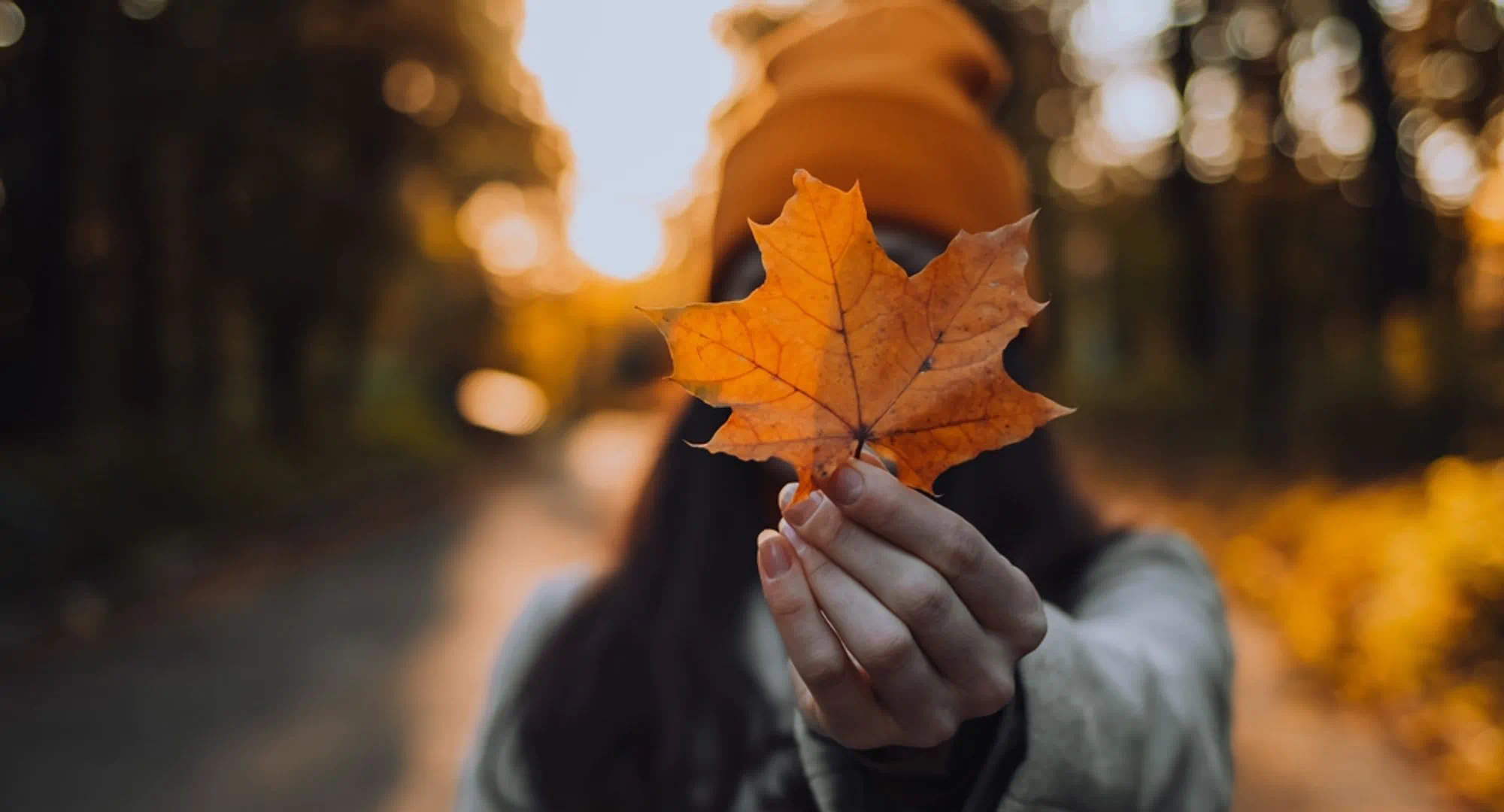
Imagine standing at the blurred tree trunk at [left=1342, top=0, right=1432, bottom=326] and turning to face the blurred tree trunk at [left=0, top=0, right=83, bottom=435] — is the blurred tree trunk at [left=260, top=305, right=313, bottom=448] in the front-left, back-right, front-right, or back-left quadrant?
front-right

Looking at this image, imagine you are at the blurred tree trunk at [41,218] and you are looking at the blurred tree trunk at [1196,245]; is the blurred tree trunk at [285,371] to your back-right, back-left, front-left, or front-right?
front-left

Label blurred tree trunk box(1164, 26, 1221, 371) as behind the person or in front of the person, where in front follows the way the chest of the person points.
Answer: behind

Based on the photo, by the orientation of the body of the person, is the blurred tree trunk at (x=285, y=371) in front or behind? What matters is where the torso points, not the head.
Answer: behind

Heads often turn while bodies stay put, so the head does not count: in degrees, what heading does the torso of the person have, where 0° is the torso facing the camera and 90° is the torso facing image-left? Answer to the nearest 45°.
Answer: approximately 0°

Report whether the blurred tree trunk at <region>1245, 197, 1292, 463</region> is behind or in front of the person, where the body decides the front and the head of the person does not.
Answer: behind

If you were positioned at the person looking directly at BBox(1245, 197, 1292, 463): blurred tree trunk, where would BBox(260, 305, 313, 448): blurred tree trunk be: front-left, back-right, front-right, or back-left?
front-left

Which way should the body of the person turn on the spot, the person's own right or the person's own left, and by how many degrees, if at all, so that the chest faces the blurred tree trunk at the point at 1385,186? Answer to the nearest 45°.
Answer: approximately 135° to the person's own left

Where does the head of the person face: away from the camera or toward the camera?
toward the camera
